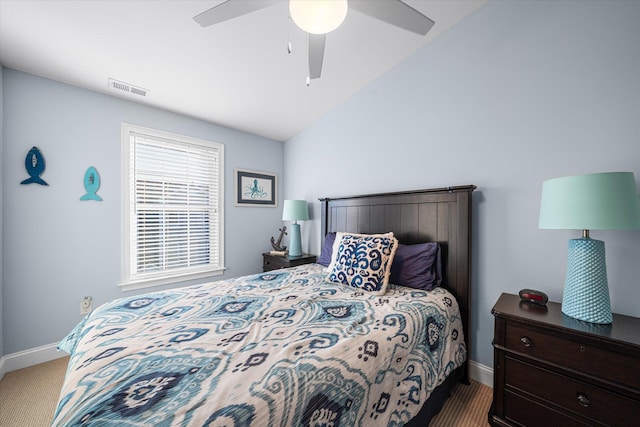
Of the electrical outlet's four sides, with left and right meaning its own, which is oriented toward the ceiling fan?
front

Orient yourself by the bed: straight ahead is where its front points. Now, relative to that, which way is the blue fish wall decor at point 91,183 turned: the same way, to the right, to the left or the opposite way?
to the left

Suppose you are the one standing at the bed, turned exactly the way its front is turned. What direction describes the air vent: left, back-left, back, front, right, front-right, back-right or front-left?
right

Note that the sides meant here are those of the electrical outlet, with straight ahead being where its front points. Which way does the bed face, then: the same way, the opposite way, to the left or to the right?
to the right

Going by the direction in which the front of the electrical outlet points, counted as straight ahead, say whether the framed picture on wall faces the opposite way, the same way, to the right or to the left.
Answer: the same way

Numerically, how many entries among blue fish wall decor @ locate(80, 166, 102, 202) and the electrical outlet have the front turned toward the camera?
2

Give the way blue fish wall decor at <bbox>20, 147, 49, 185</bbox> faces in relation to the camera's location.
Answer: facing the viewer

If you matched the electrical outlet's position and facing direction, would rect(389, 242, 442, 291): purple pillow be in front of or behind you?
in front

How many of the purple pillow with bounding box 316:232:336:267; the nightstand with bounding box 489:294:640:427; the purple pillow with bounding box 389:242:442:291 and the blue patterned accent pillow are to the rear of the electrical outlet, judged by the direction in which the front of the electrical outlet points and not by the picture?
0

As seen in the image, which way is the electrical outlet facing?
toward the camera

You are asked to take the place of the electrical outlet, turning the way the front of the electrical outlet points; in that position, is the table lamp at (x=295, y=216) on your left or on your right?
on your left

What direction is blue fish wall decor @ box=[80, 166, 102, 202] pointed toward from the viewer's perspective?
toward the camera

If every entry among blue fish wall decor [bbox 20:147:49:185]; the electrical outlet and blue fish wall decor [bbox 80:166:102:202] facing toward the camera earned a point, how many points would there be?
3

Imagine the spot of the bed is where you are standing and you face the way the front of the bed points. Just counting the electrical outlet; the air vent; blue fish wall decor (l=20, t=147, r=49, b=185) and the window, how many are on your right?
4

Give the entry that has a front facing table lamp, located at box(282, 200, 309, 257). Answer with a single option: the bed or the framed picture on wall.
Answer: the framed picture on wall

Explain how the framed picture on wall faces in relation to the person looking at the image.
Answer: facing the viewer and to the right of the viewer

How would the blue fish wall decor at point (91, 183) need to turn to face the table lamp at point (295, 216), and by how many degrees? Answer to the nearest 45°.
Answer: approximately 90° to its left

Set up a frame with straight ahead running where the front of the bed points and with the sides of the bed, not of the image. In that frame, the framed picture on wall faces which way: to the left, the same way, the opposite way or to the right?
to the left
